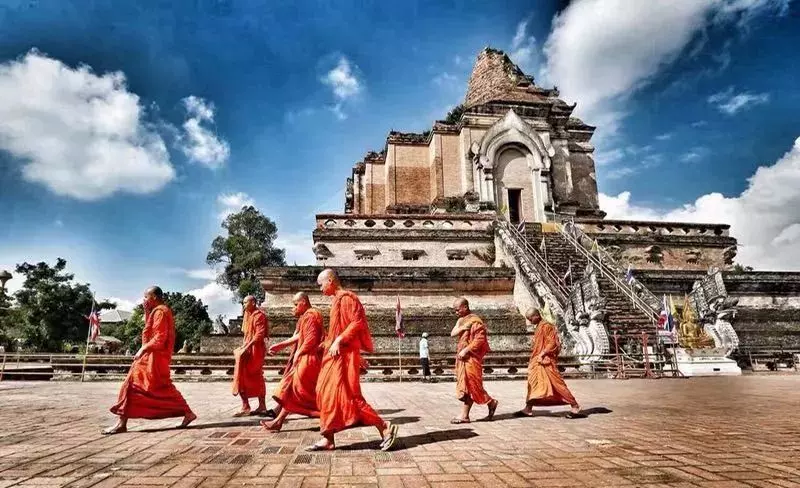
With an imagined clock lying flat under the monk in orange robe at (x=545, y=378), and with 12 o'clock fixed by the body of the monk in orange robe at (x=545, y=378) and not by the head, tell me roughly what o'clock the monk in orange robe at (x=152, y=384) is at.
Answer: the monk in orange robe at (x=152, y=384) is roughly at 11 o'clock from the monk in orange robe at (x=545, y=378).

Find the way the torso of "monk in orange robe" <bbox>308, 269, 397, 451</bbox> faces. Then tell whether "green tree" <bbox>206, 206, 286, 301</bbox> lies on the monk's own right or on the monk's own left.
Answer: on the monk's own right

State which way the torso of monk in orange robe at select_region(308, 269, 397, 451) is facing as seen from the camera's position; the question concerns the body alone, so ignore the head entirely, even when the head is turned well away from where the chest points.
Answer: to the viewer's left

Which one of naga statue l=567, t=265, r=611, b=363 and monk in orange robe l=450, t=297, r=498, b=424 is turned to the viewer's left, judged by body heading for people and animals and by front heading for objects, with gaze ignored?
the monk in orange robe

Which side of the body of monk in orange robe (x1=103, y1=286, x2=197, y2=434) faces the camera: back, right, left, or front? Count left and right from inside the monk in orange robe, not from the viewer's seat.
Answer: left

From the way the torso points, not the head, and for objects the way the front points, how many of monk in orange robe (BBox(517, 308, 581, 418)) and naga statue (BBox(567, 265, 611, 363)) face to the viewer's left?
1

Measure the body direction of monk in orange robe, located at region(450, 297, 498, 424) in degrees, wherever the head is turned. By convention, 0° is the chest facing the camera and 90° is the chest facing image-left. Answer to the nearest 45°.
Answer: approximately 90°

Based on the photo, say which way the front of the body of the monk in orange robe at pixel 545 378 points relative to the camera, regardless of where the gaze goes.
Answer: to the viewer's left

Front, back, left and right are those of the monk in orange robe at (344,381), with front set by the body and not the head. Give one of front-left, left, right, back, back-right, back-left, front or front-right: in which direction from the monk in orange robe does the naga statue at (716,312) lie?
back-right

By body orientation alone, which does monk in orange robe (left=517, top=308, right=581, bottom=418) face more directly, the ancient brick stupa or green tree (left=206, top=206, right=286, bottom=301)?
the green tree

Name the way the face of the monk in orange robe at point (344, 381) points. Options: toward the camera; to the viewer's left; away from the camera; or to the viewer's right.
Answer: to the viewer's left

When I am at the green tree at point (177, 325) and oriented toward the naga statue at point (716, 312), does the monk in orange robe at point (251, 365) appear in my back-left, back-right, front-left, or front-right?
front-right

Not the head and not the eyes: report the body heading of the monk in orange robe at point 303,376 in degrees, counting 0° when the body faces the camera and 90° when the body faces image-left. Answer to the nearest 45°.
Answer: approximately 90°

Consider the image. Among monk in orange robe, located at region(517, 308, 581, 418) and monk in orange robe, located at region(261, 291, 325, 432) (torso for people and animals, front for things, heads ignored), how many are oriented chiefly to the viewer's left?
2

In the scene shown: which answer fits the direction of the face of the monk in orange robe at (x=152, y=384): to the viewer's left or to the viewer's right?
to the viewer's left

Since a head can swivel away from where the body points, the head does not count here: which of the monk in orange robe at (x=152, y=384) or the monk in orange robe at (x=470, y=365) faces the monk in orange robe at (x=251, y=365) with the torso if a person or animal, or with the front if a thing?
the monk in orange robe at (x=470, y=365)

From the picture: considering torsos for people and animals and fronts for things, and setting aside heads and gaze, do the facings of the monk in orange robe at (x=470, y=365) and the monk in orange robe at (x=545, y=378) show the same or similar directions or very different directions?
same or similar directions

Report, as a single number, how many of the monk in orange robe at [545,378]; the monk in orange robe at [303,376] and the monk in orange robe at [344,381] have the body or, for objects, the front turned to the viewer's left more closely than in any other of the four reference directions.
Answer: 3
